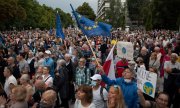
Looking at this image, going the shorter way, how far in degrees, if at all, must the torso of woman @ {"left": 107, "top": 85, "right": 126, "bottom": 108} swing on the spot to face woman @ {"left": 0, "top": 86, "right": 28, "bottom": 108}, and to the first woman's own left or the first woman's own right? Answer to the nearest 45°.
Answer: approximately 45° to the first woman's own right

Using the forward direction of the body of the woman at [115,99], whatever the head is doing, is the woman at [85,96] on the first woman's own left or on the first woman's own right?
on the first woman's own right

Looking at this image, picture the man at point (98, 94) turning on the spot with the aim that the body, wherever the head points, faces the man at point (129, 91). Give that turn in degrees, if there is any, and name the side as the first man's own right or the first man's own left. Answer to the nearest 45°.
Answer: approximately 90° to the first man's own left

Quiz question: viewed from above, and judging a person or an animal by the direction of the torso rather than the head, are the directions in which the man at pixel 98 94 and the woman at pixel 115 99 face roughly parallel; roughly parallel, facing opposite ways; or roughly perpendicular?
roughly parallel

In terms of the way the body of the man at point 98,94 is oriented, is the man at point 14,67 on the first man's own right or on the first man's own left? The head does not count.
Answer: on the first man's own right

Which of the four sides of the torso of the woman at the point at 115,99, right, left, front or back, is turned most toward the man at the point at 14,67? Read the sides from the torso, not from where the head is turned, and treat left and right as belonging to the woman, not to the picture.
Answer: right

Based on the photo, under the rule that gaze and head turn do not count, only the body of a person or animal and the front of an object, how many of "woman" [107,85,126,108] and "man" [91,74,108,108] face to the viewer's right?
0

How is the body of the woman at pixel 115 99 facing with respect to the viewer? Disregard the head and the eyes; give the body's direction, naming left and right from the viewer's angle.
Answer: facing the viewer and to the left of the viewer
